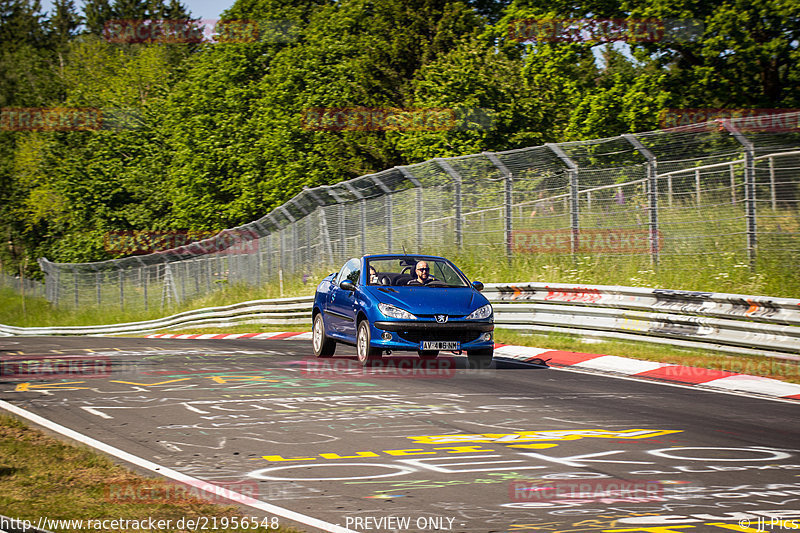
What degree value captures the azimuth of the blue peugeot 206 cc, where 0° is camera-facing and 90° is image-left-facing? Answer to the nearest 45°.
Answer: approximately 315°

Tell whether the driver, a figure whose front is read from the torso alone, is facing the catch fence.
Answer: no

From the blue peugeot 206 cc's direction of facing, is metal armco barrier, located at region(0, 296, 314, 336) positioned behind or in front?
behind

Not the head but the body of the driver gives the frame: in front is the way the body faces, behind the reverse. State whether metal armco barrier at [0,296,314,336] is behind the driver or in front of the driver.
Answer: behind
